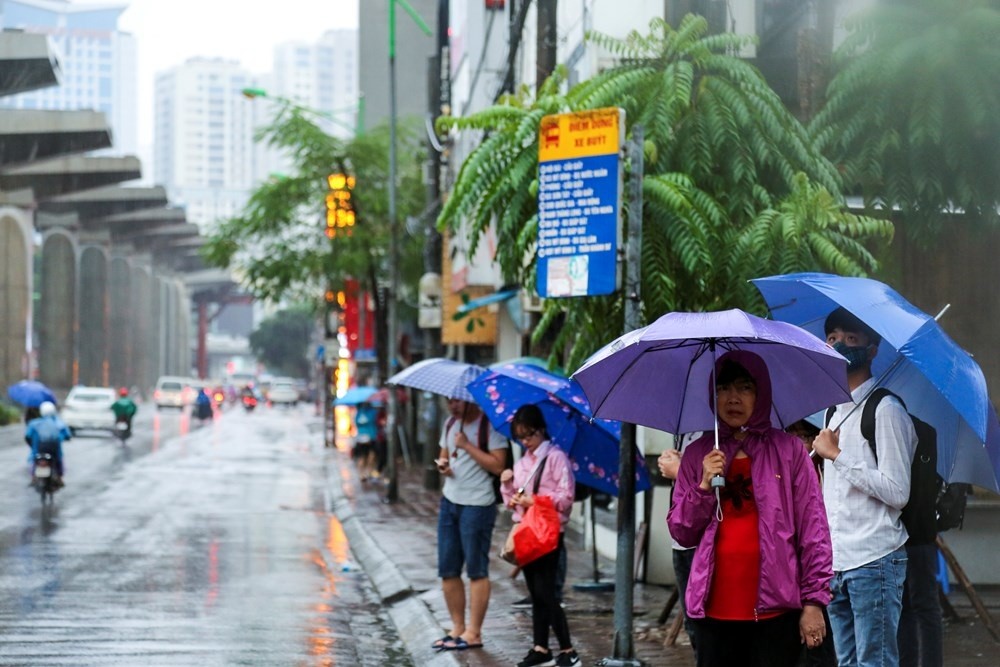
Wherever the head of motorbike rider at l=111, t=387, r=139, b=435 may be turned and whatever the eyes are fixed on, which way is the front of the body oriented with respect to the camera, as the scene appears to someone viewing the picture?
away from the camera

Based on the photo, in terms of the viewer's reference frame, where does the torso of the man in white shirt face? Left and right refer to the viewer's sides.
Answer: facing the viewer and to the left of the viewer

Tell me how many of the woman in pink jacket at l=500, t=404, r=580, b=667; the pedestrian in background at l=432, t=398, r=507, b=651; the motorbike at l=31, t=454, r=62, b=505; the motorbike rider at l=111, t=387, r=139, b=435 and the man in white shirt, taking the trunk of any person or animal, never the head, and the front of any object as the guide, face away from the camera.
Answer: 2

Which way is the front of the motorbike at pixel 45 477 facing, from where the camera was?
facing away from the viewer

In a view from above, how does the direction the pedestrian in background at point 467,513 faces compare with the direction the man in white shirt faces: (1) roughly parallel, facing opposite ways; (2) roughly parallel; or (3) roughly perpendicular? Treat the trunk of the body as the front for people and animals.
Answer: roughly parallel

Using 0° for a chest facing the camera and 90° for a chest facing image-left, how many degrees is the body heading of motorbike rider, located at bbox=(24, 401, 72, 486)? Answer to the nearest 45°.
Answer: approximately 180°

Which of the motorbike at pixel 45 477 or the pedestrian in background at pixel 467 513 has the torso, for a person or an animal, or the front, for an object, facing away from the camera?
the motorbike

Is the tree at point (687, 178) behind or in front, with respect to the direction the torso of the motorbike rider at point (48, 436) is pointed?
behind

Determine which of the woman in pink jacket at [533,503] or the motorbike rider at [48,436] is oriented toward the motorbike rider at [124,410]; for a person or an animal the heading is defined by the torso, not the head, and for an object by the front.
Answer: the motorbike rider at [48,436]

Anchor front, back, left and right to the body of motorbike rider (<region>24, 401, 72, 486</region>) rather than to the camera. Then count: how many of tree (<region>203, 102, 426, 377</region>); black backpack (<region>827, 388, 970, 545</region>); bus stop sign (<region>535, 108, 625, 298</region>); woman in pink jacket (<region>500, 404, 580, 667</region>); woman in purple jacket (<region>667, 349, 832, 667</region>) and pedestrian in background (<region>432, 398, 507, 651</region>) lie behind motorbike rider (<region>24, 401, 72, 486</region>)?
5

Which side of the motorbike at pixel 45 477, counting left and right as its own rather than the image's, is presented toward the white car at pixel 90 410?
front

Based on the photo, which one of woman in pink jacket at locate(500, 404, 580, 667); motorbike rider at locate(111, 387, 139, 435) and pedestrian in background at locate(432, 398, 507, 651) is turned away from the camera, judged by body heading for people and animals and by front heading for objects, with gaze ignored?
the motorbike rider

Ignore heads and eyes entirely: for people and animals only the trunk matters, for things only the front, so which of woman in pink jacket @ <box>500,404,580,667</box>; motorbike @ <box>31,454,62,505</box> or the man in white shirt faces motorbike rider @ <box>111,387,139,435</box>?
the motorbike

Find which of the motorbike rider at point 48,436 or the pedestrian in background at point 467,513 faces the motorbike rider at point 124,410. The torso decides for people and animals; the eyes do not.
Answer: the motorbike rider at point 48,436

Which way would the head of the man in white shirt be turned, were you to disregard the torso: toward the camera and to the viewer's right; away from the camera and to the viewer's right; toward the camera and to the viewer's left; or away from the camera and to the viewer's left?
toward the camera and to the viewer's left

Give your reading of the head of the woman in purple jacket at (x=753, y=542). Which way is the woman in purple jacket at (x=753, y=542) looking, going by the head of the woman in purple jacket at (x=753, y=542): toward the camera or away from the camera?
toward the camera

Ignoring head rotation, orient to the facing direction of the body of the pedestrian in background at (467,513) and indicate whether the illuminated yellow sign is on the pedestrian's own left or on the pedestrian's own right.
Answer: on the pedestrian's own right
